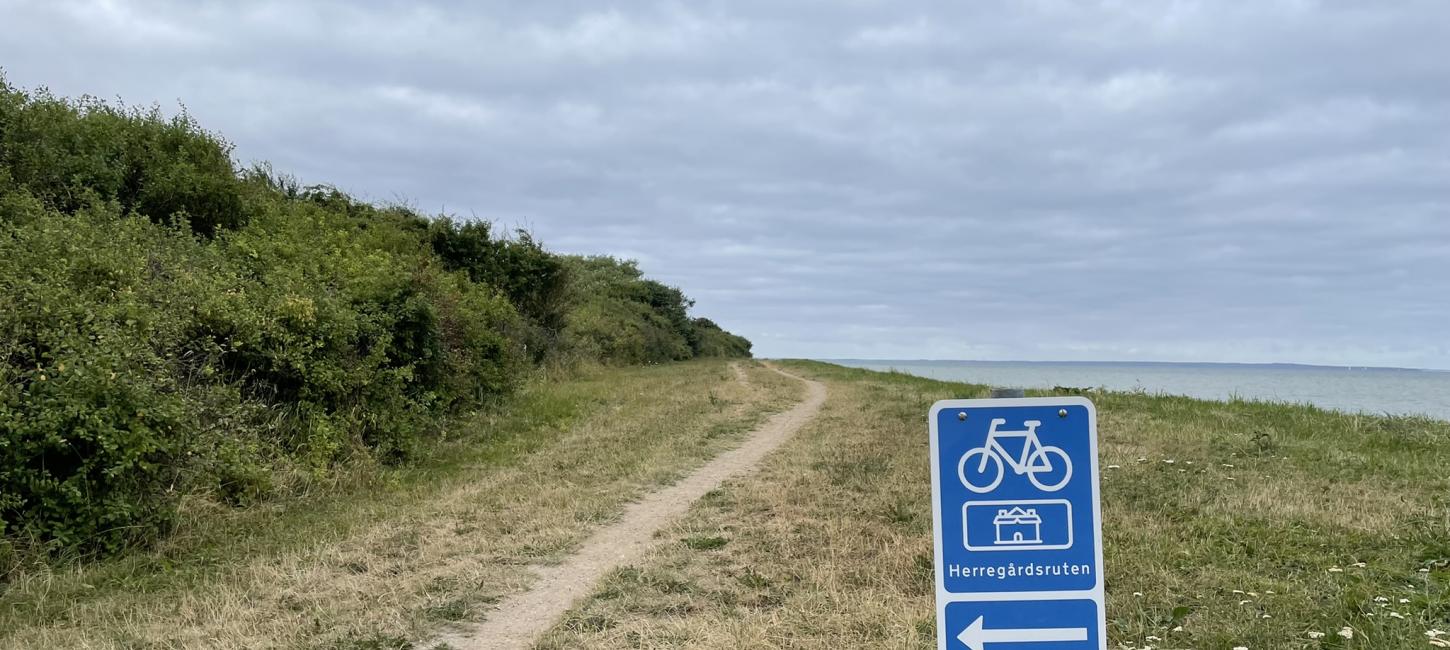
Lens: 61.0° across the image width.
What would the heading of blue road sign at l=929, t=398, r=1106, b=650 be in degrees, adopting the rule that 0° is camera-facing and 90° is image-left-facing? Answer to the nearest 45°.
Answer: approximately 0°
